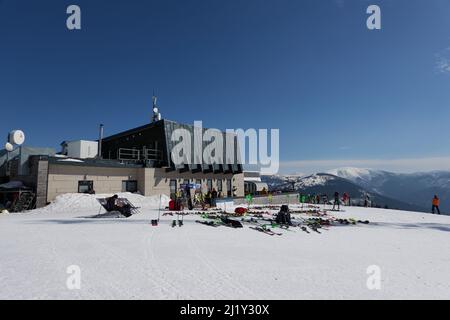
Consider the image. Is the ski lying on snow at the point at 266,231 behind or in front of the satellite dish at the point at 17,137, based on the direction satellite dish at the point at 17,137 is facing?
in front

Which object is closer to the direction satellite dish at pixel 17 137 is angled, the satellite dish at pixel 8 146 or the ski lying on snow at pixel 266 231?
the ski lying on snow

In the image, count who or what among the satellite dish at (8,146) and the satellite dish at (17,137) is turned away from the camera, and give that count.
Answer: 0

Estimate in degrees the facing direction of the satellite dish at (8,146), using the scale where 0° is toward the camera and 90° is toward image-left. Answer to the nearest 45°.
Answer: approximately 315°

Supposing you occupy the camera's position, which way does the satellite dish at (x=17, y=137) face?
facing the viewer and to the right of the viewer

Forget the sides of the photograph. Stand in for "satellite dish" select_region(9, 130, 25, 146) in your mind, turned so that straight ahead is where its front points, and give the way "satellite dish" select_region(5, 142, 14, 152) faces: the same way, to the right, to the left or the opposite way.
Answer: the same way
